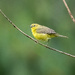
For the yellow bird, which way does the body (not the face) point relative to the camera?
to the viewer's left
